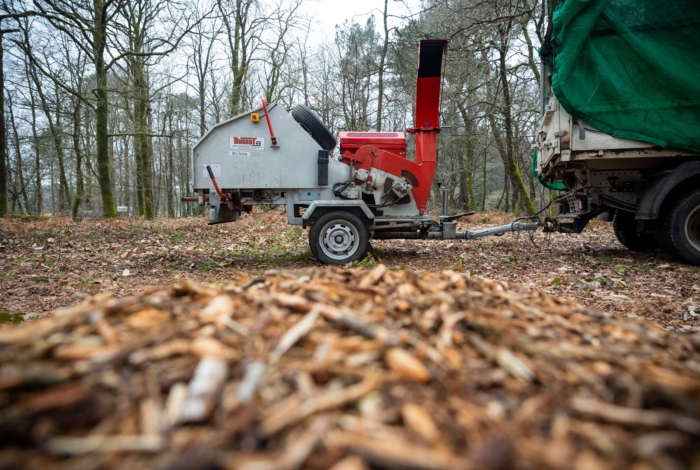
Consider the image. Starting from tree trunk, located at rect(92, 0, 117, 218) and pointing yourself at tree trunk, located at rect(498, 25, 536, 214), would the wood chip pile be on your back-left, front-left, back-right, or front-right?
front-right

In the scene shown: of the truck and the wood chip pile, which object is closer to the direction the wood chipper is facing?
the truck

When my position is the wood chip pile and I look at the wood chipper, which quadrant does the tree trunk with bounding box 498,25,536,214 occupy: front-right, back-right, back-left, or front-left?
front-right

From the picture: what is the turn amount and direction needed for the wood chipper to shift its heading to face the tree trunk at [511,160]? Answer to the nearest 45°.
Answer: approximately 45° to its left

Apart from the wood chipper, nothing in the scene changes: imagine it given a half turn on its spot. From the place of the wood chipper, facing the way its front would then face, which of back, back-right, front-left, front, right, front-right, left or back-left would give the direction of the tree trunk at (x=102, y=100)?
front-right

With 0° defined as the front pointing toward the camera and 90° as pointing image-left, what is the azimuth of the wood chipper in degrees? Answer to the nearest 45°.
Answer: approximately 270°

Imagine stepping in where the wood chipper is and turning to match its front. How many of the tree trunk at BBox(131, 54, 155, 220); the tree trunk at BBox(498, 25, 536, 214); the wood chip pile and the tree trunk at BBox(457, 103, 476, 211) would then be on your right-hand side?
1

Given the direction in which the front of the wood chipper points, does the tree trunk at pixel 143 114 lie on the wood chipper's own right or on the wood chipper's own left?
on the wood chipper's own left

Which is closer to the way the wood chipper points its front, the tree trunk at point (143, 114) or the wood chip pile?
the wood chip pile

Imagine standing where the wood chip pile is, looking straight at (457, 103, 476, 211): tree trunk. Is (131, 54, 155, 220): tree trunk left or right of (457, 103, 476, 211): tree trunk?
left

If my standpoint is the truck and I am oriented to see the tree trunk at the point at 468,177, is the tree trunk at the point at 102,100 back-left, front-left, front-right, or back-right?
front-left

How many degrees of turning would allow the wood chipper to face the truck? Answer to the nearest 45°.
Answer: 0° — it already faces it

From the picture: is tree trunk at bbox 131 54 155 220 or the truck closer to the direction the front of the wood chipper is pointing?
the truck

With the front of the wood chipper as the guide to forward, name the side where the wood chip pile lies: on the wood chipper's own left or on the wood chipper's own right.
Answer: on the wood chipper's own right

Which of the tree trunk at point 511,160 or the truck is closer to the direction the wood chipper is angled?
the truck
